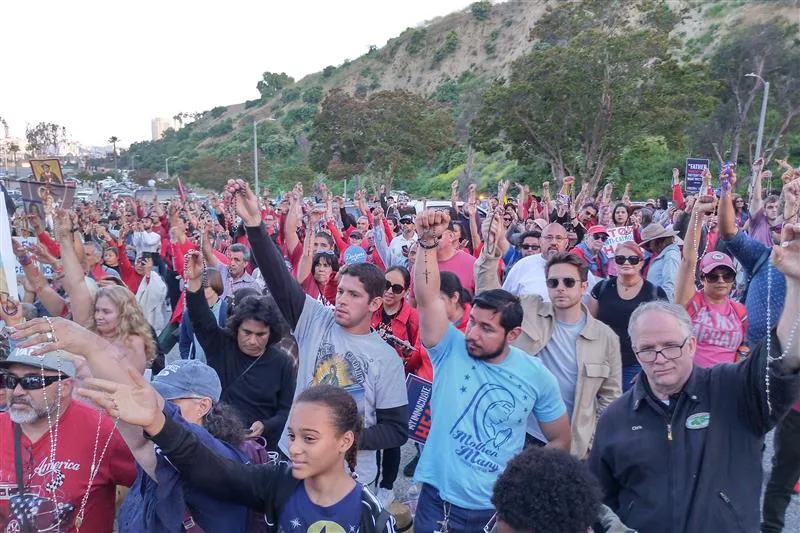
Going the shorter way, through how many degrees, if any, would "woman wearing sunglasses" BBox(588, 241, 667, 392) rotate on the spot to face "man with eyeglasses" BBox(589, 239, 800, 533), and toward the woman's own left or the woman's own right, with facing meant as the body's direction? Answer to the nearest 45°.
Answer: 0° — they already face them

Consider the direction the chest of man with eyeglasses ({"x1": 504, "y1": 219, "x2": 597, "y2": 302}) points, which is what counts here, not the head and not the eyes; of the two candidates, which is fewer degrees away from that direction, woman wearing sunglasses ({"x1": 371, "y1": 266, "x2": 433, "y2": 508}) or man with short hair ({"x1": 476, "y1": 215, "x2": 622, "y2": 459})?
the man with short hair

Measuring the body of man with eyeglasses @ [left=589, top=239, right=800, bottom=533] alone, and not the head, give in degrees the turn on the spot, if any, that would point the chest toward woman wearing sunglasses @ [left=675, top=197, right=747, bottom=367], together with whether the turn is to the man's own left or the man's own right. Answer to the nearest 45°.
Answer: approximately 180°

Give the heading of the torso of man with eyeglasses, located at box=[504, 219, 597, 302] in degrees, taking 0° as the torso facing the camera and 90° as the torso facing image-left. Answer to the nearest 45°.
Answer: approximately 0°

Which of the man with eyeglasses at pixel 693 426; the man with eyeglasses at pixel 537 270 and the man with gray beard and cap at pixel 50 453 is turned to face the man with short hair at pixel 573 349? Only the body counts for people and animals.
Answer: the man with eyeglasses at pixel 537 270

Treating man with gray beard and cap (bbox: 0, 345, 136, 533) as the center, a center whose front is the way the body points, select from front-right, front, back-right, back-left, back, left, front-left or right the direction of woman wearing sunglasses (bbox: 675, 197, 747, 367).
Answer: back-left

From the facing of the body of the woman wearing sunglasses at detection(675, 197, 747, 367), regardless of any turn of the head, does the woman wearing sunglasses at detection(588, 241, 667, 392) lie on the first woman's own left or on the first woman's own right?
on the first woman's own right

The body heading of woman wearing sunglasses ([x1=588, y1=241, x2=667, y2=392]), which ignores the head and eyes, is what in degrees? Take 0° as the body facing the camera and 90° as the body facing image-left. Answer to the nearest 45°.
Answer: approximately 0°

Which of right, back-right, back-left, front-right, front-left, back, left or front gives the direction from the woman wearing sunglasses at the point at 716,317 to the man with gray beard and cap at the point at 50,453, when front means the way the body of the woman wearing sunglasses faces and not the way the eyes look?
front-right

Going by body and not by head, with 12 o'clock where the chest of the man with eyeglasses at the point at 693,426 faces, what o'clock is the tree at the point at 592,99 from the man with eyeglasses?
The tree is roughly at 6 o'clock from the man with eyeglasses.

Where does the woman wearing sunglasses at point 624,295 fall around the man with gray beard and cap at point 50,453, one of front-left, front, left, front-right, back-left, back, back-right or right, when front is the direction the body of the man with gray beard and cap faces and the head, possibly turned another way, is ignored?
back-left

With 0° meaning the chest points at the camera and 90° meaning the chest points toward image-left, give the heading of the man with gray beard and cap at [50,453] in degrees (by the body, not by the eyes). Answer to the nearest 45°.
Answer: approximately 45°
